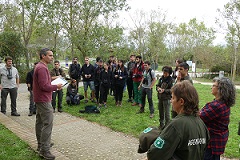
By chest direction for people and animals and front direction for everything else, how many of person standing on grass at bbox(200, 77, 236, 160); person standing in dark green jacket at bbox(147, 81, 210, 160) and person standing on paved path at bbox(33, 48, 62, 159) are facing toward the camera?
0

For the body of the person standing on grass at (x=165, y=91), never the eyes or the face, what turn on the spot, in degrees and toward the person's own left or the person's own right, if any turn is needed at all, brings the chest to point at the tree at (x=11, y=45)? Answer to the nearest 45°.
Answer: approximately 90° to the person's own right

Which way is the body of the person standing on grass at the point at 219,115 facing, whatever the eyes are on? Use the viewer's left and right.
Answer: facing to the left of the viewer

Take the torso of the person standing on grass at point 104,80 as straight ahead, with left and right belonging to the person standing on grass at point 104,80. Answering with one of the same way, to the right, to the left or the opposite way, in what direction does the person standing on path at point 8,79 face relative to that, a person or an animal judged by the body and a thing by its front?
the same way

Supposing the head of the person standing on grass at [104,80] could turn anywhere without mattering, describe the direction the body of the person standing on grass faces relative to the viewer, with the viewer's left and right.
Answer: facing the viewer

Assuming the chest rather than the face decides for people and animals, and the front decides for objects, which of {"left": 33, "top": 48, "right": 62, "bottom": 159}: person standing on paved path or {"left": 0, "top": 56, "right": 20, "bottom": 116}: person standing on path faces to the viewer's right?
{"left": 33, "top": 48, "right": 62, "bottom": 159}: person standing on paved path

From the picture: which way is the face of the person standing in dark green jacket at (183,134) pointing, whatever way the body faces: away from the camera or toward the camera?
away from the camera

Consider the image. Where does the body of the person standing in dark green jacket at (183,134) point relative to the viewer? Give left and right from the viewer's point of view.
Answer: facing away from the viewer and to the left of the viewer

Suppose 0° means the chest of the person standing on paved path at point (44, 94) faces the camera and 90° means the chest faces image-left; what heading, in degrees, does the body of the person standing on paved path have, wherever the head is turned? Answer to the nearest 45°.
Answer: approximately 270°

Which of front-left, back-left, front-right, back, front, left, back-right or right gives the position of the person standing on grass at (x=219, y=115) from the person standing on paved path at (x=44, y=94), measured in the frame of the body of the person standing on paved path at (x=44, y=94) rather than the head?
front-right

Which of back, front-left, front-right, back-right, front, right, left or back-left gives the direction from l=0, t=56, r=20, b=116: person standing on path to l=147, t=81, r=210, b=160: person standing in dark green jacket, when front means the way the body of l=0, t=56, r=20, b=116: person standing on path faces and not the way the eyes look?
front

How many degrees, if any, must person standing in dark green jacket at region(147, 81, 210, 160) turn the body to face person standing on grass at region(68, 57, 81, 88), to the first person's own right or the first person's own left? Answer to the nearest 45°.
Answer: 0° — they already face them

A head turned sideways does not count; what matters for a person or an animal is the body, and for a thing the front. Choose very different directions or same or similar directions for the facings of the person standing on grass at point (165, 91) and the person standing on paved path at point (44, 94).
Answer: very different directions

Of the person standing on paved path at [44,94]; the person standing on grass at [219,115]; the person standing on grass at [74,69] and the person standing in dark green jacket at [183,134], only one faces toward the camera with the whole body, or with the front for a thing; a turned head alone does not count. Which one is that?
the person standing on grass at [74,69]
